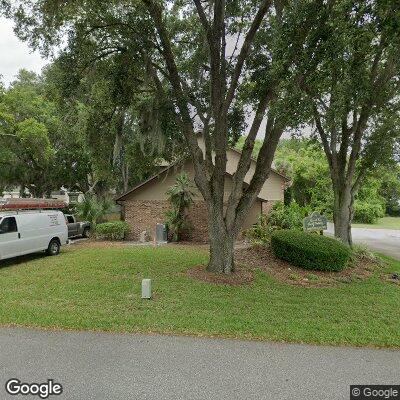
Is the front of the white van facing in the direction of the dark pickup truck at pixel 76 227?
no

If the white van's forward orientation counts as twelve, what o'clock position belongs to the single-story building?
The single-story building is roughly at 6 o'clock from the white van.

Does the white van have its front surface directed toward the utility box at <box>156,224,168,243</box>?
no

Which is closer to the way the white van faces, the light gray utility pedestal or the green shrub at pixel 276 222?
the light gray utility pedestal

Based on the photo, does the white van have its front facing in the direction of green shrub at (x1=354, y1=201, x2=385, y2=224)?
no

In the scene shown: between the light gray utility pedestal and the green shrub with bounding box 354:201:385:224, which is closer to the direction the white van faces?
the light gray utility pedestal

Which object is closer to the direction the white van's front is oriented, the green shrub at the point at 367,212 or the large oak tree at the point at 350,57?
the large oak tree

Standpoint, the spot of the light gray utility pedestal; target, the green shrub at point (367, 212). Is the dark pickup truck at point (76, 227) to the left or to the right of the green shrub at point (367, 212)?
left
